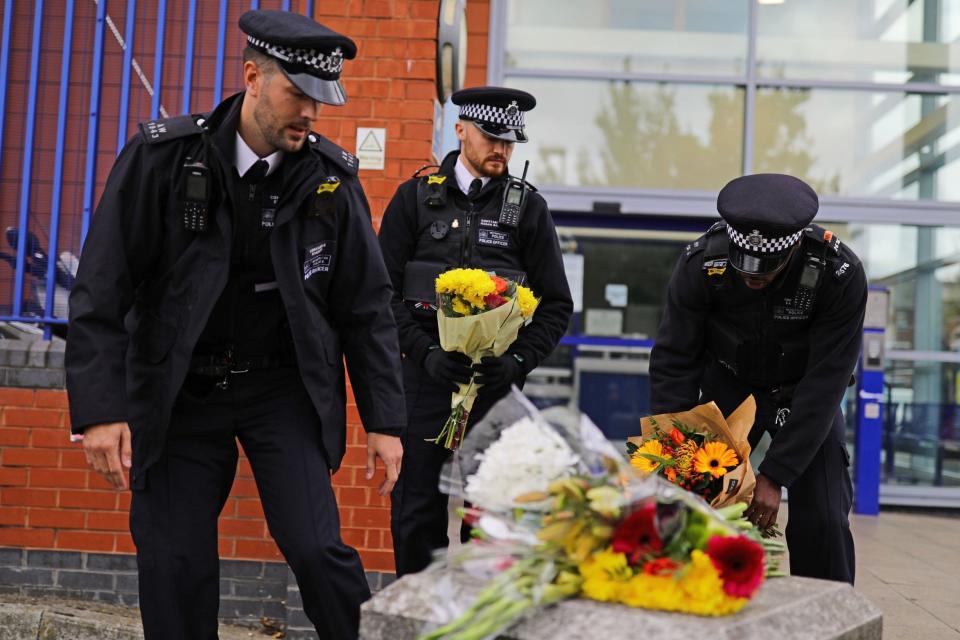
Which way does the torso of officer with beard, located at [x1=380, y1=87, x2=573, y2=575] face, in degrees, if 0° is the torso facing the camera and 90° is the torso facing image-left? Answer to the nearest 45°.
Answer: approximately 0°

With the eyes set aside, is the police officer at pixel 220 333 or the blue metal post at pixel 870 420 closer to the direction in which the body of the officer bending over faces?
the police officer

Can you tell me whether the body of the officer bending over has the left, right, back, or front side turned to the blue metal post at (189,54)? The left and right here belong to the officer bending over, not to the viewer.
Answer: right

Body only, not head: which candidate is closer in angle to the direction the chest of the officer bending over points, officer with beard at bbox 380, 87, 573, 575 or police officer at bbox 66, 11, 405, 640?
the police officer

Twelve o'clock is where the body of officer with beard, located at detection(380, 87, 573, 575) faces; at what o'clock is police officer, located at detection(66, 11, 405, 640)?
The police officer is roughly at 1 o'clock from the officer with beard.

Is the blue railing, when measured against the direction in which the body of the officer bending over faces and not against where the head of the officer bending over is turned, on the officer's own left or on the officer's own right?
on the officer's own right

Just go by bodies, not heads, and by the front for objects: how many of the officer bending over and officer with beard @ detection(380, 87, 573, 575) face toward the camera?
2

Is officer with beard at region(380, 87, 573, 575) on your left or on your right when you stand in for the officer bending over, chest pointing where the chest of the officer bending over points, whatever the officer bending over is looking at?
on your right

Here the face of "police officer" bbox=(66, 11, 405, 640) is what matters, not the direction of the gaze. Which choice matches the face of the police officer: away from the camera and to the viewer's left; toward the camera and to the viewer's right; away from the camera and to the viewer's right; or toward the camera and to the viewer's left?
toward the camera and to the viewer's right

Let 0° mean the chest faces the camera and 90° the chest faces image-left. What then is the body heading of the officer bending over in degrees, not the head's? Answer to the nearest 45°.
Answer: approximately 0°

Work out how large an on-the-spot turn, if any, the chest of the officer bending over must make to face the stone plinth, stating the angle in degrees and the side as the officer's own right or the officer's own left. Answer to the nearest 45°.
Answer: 0° — they already face it

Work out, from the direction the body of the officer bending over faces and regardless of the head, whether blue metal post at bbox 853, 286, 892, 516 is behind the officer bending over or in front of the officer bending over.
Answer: behind

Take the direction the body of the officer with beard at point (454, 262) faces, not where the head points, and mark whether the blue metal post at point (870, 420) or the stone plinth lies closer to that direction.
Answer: the stone plinth

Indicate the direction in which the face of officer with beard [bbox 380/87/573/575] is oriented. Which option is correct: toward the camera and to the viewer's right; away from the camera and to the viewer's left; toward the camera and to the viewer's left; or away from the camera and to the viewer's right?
toward the camera and to the viewer's right
